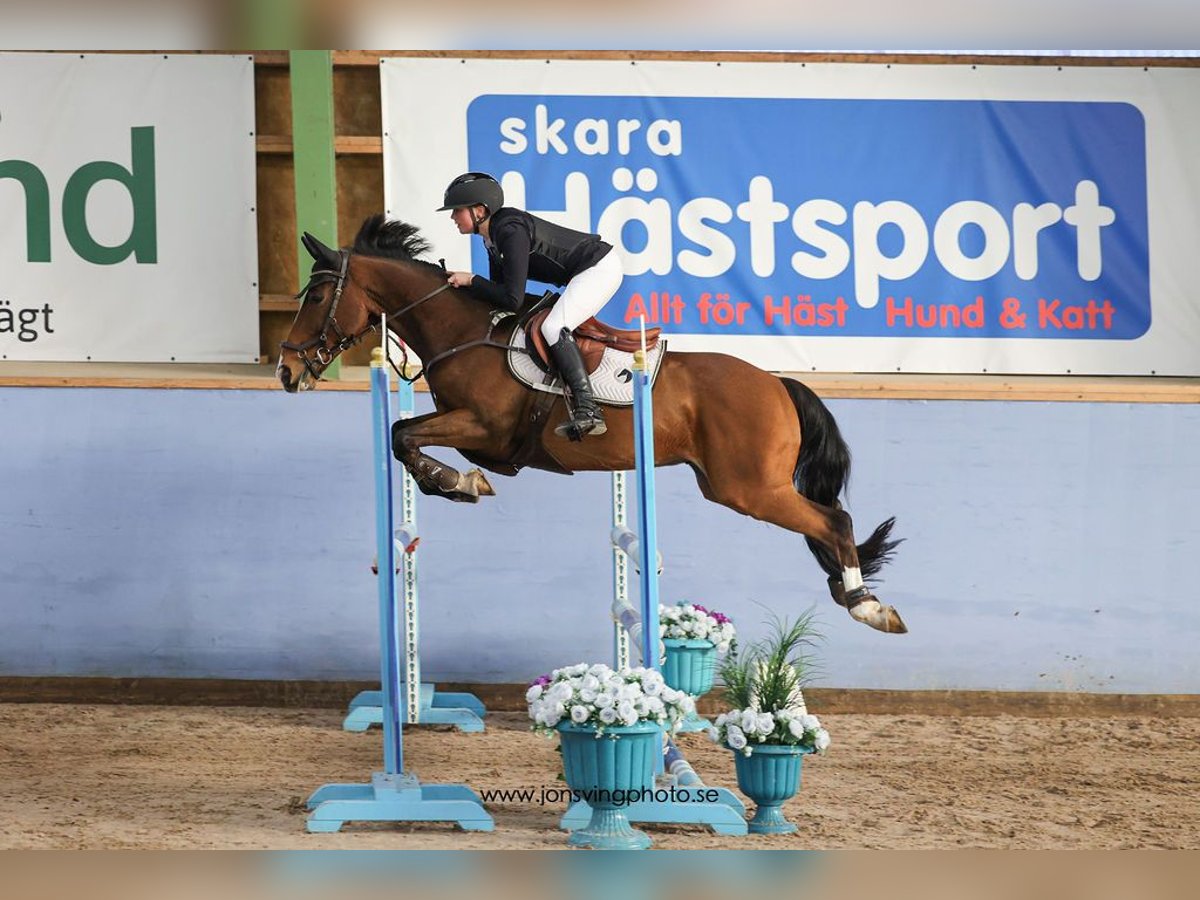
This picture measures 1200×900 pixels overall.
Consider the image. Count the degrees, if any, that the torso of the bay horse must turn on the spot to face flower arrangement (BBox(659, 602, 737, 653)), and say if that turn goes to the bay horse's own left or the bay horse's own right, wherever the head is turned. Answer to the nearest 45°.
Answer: approximately 135° to the bay horse's own right

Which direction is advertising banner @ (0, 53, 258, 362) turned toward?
toward the camera

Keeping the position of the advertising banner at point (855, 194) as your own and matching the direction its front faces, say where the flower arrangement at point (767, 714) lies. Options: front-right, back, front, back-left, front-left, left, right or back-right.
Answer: front

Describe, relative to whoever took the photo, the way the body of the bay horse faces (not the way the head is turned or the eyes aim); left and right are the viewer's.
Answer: facing to the left of the viewer

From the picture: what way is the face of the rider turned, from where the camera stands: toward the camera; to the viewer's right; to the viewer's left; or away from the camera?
to the viewer's left

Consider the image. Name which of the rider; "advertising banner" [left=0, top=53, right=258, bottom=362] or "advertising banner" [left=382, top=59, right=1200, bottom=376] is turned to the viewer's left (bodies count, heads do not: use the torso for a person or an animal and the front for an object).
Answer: the rider

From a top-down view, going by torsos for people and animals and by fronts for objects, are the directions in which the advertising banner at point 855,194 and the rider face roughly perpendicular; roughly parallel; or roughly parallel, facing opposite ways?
roughly perpendicular

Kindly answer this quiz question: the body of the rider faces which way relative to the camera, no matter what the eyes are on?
to the viewer's left

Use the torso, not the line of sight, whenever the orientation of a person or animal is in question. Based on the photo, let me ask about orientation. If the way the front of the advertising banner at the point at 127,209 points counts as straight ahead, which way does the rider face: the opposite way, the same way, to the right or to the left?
to the right

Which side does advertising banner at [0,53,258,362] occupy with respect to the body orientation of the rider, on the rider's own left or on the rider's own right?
on the rider's own right

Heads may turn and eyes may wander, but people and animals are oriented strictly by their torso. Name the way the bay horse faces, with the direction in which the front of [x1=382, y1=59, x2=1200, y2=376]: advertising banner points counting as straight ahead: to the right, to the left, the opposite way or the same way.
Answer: to the right
